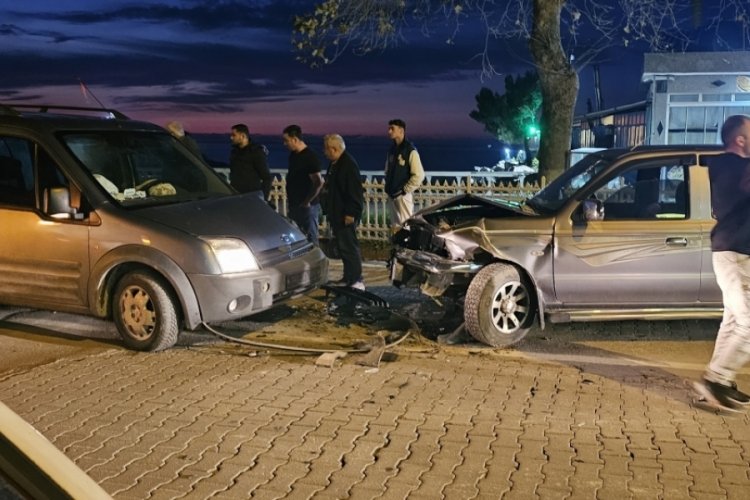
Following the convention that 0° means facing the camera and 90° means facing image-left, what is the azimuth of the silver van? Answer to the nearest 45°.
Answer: approximately 315°

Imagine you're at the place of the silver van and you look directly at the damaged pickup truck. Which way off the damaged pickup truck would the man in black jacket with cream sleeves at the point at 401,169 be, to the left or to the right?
left

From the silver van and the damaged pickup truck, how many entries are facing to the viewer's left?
1

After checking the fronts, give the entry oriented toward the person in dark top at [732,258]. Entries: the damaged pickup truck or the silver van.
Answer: the silver van

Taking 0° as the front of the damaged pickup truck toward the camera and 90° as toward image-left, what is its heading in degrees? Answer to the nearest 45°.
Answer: approximately 90°

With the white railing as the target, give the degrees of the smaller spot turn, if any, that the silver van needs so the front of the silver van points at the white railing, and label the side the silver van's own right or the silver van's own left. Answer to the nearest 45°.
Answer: approximately 90° to the silver van's own left
